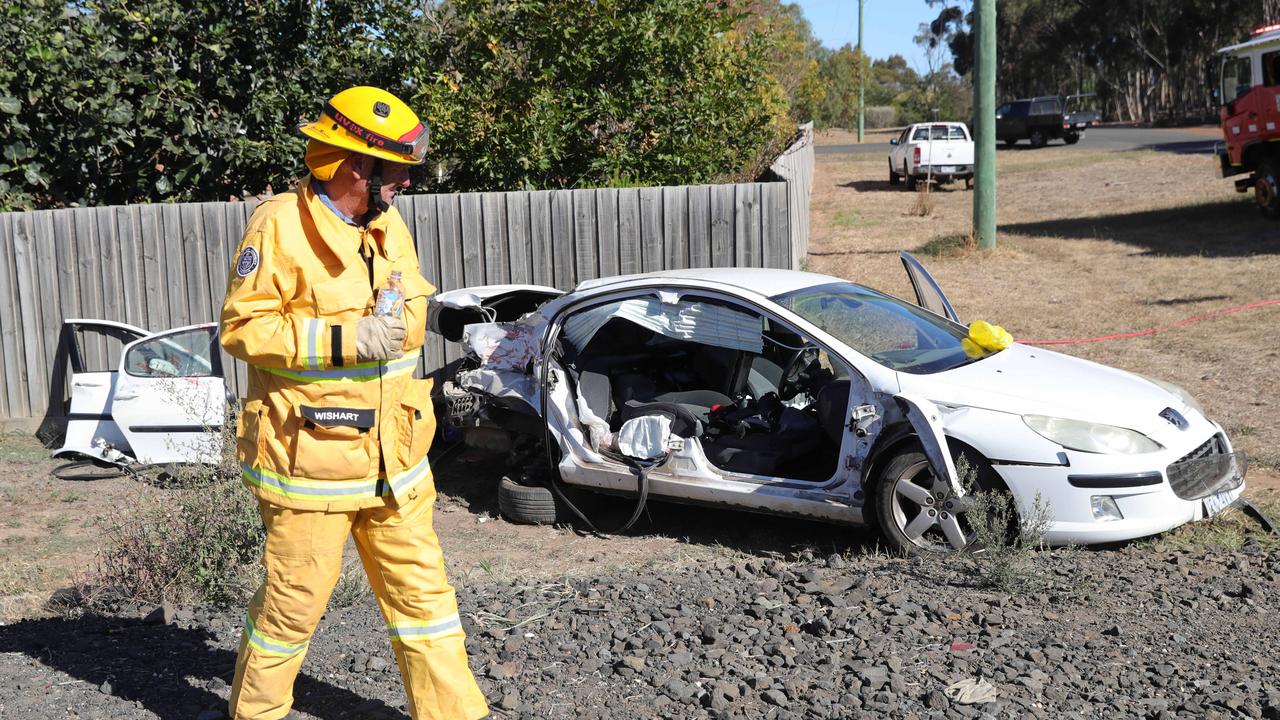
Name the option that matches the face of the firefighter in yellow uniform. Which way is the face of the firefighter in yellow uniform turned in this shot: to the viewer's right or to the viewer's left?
to the viewer's right

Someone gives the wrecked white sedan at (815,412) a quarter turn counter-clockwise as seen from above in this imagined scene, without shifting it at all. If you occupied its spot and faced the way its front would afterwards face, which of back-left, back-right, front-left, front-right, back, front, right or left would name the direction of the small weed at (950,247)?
front-left

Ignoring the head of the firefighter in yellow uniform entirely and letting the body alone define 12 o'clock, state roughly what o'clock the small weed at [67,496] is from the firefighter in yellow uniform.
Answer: The small weed is roughly at 7 o'clock from the firefighter in yellow uniform.

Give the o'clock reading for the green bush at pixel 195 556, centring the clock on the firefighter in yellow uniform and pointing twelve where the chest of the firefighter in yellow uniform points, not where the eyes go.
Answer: The green bush is roughly at 7 o'clock from the firefighter in yellow uniform.

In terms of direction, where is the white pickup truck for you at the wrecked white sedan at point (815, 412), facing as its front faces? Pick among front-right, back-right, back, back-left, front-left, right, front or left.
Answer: back-left

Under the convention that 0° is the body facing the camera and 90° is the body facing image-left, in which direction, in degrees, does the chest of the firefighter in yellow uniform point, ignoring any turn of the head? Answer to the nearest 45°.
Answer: approximately 315°

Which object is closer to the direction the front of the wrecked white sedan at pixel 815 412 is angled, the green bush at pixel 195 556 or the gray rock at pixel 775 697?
the gray rock

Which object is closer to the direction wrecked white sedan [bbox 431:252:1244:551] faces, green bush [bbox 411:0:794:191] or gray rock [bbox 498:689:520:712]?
the gray rock

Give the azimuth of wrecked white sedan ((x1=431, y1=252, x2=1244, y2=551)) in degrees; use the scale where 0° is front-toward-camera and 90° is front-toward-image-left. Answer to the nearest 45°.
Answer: approximately 315°

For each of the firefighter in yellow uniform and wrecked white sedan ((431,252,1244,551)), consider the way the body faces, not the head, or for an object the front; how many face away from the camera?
0

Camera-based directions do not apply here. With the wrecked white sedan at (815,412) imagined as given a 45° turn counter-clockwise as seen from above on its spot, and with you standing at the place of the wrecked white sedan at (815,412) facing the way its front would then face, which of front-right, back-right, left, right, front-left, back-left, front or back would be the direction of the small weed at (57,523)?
back
